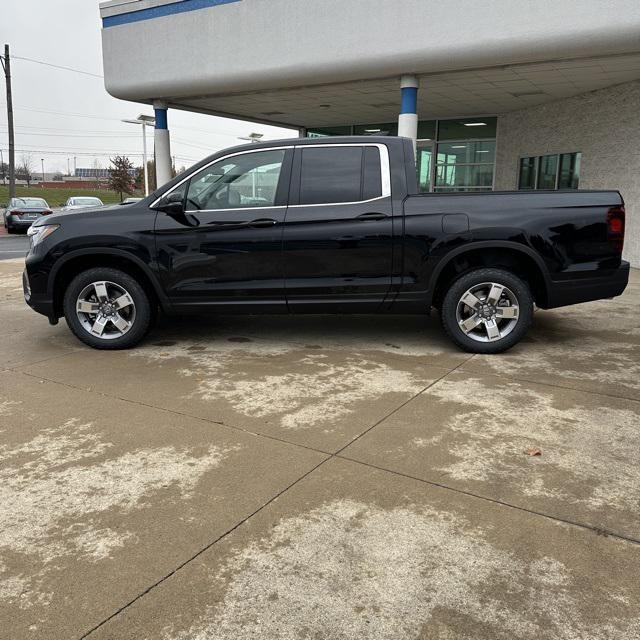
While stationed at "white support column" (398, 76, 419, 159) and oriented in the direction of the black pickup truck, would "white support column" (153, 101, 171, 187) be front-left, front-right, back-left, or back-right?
back-right

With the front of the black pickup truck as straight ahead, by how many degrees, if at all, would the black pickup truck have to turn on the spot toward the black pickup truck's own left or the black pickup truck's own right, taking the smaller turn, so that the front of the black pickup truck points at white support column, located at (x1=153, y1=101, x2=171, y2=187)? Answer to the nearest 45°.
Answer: approximately 90° to the black pickup truck's own right

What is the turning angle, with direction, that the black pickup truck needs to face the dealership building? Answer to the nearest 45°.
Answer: approximately 90° to its right

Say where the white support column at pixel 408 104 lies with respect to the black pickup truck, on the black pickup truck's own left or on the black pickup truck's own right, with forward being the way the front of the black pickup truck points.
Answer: on the black pickup truck's own right

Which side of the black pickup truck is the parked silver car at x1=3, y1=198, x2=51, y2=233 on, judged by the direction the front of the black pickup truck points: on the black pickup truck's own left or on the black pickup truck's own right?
on the black pickup truck's own right

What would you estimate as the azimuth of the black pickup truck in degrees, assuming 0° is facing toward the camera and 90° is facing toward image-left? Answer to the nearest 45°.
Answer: approximately 90°

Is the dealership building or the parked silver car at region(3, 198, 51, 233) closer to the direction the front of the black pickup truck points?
the parked silver car
